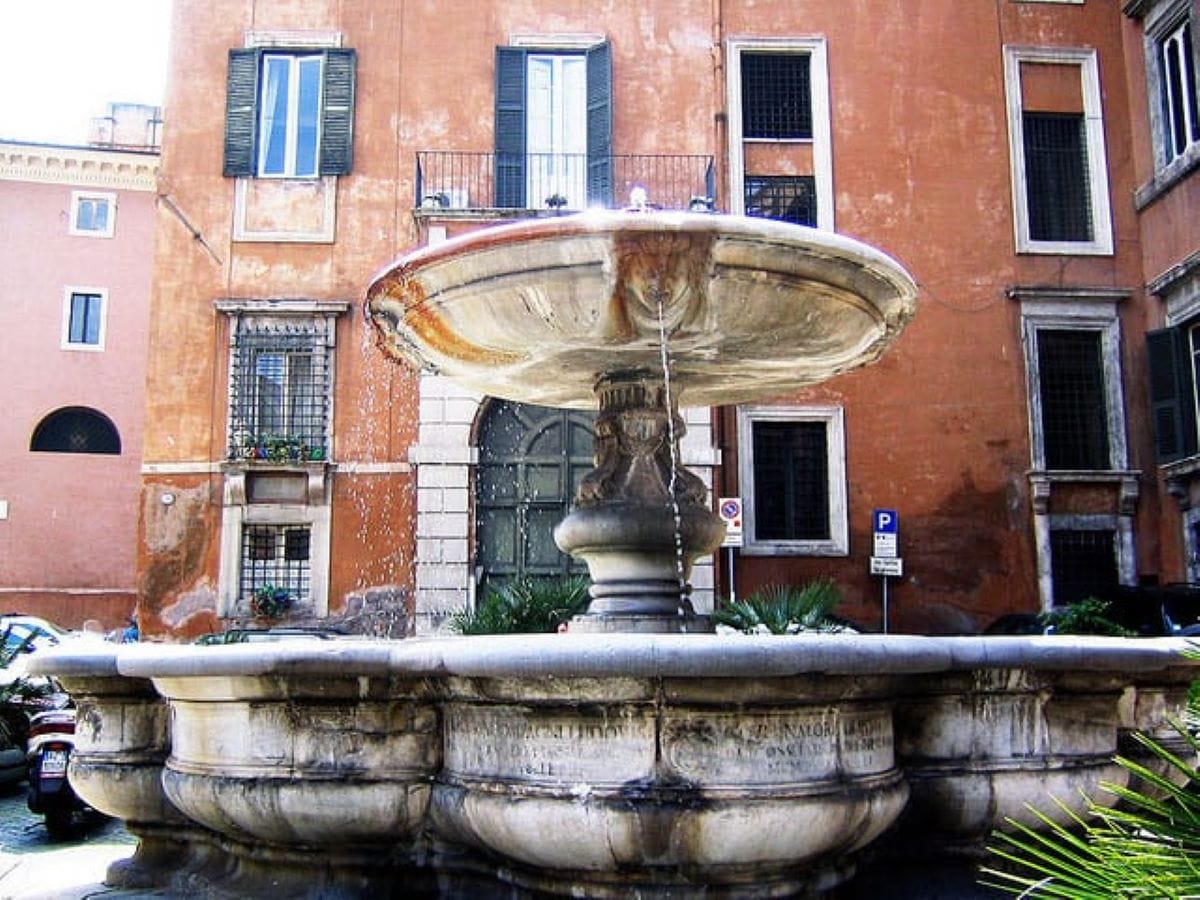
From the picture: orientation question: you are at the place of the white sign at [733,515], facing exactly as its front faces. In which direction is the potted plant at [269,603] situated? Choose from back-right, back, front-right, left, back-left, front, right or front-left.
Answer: right

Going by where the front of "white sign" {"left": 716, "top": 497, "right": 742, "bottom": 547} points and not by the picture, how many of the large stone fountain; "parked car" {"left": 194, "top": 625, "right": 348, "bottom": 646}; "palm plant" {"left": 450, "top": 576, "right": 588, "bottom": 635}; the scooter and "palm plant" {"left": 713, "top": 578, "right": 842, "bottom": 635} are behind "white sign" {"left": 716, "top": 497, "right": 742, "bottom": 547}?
0

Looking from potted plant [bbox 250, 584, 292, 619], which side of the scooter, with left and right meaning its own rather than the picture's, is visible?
front

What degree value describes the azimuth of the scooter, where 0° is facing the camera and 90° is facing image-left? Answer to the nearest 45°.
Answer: approximately 180°

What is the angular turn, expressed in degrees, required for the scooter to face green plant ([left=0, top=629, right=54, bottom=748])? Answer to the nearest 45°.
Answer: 0° — it already faces it

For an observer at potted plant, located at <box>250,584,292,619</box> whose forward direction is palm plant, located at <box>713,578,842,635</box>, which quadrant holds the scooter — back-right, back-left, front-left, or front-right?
front-right

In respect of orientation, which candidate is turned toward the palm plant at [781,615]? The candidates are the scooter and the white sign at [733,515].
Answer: the white sign

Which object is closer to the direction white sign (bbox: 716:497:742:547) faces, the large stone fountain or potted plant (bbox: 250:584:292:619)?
the large stone fountain

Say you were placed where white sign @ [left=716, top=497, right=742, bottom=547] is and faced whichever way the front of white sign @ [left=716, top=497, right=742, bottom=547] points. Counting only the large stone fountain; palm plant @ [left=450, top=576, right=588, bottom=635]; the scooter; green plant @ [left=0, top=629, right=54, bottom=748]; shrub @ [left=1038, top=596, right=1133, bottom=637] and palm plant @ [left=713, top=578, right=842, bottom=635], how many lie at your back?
0

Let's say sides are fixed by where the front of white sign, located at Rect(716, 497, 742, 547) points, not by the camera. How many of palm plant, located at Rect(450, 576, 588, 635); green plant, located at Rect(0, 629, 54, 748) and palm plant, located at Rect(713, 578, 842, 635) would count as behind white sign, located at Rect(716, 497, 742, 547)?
0

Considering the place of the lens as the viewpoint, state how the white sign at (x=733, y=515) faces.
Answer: facing the viewer

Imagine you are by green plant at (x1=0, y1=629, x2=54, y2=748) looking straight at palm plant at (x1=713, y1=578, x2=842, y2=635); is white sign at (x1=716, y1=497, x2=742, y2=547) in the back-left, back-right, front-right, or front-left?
front-left

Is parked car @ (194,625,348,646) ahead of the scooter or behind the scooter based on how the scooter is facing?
ahead

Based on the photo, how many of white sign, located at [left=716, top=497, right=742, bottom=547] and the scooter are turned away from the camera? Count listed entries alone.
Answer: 1

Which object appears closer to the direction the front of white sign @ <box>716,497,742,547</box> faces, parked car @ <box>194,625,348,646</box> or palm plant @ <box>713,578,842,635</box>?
the palm plant

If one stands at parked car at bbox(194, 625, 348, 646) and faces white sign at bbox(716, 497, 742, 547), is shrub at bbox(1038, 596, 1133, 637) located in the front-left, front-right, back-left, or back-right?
front-right
